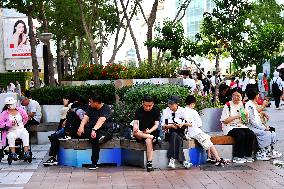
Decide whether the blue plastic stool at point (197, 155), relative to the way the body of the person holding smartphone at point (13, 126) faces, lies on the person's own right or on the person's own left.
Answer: on the person's own left

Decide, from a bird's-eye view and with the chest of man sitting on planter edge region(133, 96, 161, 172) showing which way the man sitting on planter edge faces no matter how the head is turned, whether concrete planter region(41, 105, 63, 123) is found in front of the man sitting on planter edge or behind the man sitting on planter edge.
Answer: behind

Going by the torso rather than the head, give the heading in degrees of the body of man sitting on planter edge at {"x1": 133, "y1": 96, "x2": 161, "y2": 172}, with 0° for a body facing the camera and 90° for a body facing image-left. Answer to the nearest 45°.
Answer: approximately 0°

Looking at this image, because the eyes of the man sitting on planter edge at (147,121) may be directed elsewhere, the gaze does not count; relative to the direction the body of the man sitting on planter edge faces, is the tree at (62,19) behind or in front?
behind

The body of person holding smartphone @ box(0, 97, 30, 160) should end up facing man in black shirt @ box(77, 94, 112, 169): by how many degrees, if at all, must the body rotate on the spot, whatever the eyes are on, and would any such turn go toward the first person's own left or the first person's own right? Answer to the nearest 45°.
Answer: approximately 45° to the first person's own left

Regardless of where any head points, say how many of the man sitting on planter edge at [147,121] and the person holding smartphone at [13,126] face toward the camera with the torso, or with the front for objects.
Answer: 2

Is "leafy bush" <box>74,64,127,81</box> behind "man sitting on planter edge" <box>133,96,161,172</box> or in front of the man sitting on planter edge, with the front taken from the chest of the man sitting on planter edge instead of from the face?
behind

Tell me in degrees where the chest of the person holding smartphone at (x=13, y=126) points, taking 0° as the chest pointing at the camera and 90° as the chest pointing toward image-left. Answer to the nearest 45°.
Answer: approximately 0°

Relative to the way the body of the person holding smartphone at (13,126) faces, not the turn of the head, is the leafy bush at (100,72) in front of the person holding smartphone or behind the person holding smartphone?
behind
